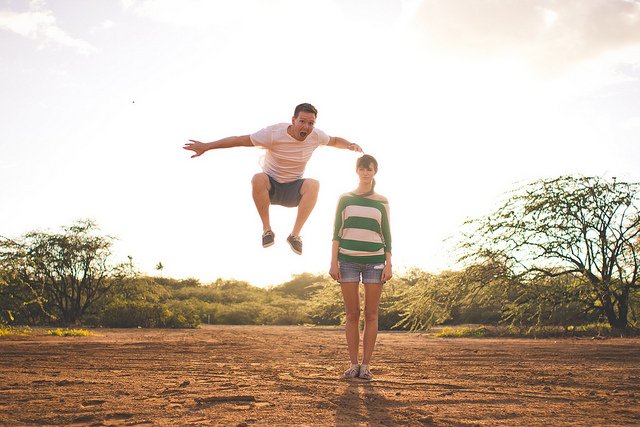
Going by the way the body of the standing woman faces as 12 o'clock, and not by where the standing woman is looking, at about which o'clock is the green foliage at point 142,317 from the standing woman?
The green foliage is roughly at 5 o'clock from the standing woman.

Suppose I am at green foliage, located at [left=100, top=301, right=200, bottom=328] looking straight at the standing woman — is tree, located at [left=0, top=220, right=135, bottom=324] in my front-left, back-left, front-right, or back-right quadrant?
back-right

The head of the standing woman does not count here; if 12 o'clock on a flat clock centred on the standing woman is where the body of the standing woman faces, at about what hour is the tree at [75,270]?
The tree is roughly at 5 o'clock from the standing woman.

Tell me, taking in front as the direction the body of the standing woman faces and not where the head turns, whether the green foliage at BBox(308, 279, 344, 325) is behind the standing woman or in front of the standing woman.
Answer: behind

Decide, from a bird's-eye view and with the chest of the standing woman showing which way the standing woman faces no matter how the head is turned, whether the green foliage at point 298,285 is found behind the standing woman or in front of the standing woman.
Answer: behind

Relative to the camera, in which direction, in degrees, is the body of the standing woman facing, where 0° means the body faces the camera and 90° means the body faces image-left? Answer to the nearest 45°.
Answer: approximately 0°
